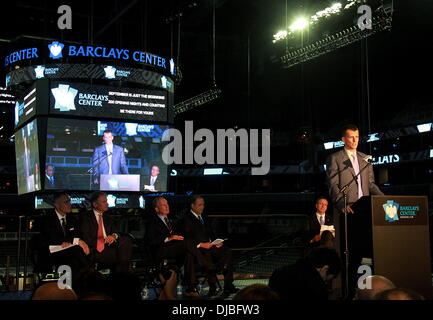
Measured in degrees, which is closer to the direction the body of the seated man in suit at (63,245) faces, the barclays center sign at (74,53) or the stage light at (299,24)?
the stage light

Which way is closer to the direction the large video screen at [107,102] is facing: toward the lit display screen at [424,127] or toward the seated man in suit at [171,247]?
the seated man in suit

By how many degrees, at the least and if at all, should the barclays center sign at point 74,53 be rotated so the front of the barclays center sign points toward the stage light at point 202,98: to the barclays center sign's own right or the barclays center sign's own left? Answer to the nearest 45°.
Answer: approximately 135° to the barclays center sign's own left

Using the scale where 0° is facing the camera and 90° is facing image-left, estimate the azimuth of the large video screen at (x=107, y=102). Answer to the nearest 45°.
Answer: approximately 0°

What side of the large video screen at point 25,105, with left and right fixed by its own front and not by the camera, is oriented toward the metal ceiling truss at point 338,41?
back

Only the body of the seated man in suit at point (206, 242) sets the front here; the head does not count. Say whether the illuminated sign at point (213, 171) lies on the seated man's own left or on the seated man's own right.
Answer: on the seated man's own left

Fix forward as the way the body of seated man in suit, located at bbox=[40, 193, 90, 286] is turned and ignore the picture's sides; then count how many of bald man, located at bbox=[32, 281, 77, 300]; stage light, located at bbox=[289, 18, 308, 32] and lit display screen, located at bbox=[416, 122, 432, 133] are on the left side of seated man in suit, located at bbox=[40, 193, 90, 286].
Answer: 2

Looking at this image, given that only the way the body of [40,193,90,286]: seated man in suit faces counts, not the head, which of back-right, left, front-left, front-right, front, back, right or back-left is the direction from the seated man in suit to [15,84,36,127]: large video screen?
back-left

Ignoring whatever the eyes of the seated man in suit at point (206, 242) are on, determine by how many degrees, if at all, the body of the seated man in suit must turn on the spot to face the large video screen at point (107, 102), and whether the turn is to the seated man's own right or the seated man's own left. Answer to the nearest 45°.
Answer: approximately 180°

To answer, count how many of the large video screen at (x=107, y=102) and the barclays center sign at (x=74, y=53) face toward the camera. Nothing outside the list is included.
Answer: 2

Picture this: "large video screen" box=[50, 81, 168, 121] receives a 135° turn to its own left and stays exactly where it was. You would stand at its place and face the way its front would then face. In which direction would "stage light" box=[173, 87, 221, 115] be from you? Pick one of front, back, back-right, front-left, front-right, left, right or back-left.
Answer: front

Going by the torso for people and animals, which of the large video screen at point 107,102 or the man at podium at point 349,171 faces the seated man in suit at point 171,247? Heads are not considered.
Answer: the large video screen
